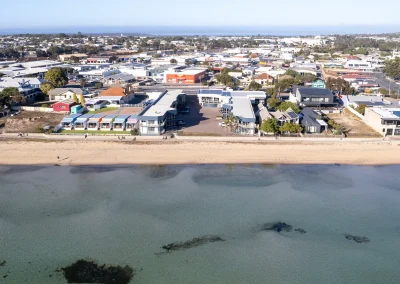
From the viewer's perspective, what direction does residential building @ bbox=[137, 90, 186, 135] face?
toward the camera

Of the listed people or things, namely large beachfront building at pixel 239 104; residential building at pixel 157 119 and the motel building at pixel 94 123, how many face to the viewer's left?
0

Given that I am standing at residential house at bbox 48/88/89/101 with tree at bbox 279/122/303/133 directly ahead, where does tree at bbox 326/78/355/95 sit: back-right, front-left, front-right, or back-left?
front-left

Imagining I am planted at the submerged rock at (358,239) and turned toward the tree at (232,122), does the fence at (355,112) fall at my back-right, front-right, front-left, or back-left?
front-right

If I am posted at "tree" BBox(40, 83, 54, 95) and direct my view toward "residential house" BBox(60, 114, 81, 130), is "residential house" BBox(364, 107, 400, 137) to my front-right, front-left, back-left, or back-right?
front-left

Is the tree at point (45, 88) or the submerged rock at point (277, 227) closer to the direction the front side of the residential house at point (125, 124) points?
the submerged rock

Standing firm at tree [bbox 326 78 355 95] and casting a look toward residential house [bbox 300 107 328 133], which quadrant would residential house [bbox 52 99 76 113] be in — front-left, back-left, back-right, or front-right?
front-right

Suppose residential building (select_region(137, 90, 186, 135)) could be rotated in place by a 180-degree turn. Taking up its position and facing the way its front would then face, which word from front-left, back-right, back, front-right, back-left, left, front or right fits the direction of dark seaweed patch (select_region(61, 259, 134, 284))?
back

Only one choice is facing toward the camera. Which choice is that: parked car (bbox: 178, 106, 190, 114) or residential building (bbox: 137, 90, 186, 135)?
the residential building

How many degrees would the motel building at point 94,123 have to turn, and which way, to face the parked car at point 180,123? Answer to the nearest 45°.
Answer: approximately 90° to its left

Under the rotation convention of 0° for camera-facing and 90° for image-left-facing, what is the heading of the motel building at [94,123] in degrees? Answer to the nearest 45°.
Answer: approximately 0°

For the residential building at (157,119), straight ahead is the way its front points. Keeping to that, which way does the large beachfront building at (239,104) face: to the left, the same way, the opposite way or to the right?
the same way

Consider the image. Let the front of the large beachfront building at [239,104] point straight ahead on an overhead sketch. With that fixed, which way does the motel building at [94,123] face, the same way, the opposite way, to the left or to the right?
the same way

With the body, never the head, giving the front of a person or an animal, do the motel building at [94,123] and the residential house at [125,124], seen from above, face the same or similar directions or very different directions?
same or similar directions
